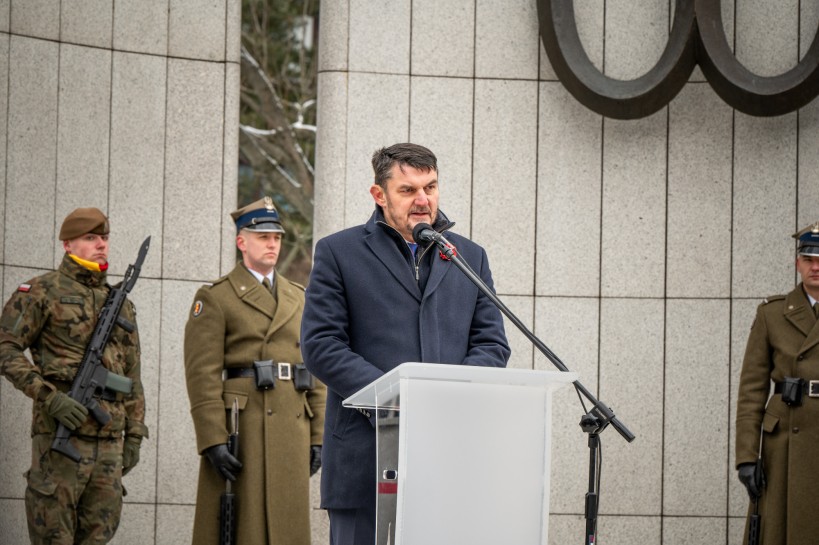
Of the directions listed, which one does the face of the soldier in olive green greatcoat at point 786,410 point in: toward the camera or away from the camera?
toward the camera

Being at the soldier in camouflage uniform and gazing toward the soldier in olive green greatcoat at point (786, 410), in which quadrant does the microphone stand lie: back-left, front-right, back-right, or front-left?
front-right

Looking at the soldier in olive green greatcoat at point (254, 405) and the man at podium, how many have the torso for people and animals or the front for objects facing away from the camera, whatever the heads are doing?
0

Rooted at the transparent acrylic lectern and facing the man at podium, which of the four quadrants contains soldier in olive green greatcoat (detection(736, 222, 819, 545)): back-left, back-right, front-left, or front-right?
front-right

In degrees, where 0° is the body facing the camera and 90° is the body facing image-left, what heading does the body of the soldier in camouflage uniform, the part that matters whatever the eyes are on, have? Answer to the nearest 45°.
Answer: approximately 315°

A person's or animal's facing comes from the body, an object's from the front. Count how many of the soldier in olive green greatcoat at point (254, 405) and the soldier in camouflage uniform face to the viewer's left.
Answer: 0

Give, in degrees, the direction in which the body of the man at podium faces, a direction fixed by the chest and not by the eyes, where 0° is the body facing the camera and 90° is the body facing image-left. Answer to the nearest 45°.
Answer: approximately 315°

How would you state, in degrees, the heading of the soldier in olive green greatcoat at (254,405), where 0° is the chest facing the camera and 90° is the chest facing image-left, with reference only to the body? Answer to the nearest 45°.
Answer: approximately 315°

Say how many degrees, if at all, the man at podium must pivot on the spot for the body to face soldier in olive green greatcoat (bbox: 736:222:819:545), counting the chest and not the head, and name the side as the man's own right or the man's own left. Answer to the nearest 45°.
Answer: approximately 90° to the man's own left
